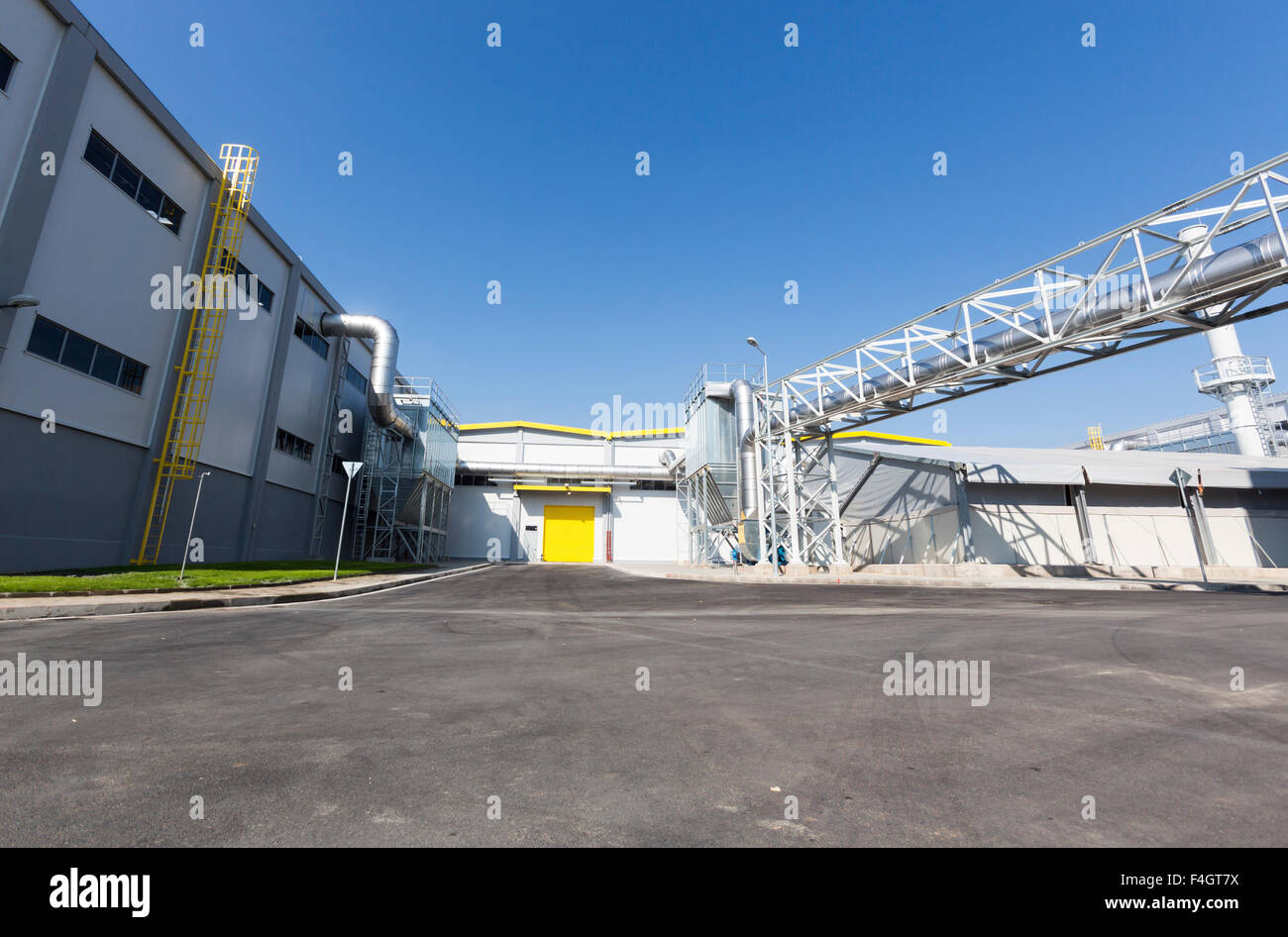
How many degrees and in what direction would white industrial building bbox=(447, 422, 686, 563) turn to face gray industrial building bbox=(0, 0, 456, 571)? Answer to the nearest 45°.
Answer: approximately 45° to its right

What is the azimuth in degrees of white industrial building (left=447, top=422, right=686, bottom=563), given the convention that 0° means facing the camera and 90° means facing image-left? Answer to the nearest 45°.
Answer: approximately 0°

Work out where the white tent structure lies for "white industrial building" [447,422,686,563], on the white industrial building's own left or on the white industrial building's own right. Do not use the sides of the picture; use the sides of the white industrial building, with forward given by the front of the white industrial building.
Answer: on the white industrial building's own left

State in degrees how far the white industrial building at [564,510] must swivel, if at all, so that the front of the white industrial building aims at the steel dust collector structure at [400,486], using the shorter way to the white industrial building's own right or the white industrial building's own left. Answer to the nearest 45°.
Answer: approximately 45° to the white industrial building's own right

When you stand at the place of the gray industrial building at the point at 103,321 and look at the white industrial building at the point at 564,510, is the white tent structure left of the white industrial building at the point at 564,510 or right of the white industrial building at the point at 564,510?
right
